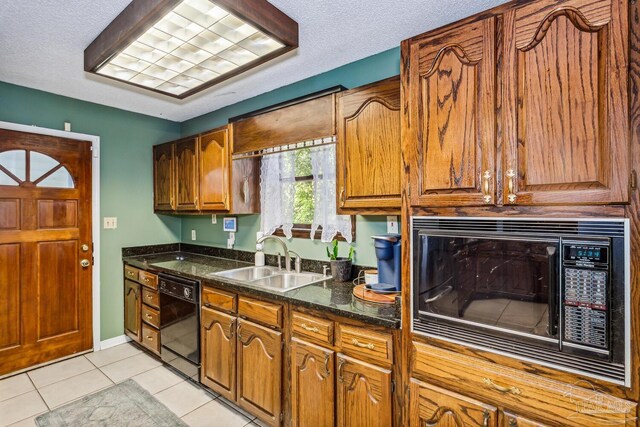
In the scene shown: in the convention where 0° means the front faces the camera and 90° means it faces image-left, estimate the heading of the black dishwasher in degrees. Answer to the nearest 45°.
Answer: approximately 45°

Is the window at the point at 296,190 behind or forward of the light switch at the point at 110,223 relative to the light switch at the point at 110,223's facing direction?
forward

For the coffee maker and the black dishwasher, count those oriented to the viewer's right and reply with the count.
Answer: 0

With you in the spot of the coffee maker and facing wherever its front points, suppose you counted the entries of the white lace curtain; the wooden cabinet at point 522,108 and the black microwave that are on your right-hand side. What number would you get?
1

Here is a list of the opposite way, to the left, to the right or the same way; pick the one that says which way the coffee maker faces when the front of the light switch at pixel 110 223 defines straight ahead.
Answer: to the right

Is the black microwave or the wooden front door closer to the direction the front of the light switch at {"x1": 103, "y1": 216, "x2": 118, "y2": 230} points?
the black microwave

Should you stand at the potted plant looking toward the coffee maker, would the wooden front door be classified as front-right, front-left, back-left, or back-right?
back-right

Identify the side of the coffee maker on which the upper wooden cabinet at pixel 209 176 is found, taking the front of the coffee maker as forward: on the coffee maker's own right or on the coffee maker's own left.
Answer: on the coffee maker's own right

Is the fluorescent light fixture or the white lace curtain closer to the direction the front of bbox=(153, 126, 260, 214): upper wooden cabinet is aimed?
the fluorescent light fixture

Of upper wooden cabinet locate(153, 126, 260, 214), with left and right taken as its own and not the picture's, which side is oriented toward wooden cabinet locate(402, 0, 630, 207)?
left

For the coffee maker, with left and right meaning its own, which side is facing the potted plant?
right

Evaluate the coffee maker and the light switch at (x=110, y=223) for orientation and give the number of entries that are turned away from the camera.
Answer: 0
